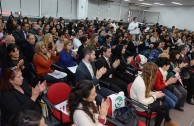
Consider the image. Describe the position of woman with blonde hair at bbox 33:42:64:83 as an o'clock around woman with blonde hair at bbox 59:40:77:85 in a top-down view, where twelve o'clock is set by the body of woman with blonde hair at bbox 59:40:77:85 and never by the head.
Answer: woman with blonde hair at bbox 33:42:64:83 is roughly at 3 o'clock from woman with blonde hair at bbox 59:40:77:85.

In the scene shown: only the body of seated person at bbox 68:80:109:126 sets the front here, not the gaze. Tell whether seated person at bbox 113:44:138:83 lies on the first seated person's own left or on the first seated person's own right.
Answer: on the first seated person's own left

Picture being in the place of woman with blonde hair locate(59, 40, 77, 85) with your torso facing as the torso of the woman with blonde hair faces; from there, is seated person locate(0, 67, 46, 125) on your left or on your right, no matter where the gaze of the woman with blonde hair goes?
on your right

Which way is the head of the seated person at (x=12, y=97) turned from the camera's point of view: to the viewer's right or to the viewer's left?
to the viewer's right

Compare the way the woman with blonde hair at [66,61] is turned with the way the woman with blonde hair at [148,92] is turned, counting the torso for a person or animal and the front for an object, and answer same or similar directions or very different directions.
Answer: same or similar directions

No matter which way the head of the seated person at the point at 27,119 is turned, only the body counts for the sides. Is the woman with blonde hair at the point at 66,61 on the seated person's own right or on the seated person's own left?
on the seated person's own left

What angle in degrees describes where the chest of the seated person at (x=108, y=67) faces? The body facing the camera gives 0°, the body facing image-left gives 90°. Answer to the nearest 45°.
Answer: approximately 315°

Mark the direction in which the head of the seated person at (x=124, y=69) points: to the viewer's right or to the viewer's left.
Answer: to the viewer's right

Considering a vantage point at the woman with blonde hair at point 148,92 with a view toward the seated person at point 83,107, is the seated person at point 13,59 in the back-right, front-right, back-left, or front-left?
front-right

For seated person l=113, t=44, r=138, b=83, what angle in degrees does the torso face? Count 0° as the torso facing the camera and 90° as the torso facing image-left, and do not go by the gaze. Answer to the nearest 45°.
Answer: approximately 315°

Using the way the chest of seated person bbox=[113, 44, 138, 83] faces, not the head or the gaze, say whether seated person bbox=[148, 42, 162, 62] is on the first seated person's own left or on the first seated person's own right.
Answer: on the first seated person's own left

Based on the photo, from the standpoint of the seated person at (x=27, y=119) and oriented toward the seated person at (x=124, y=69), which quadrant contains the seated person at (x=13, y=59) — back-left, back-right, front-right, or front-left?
front-left

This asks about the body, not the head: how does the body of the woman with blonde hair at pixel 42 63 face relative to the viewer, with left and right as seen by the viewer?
facing the viewer and to the right of the viewer
